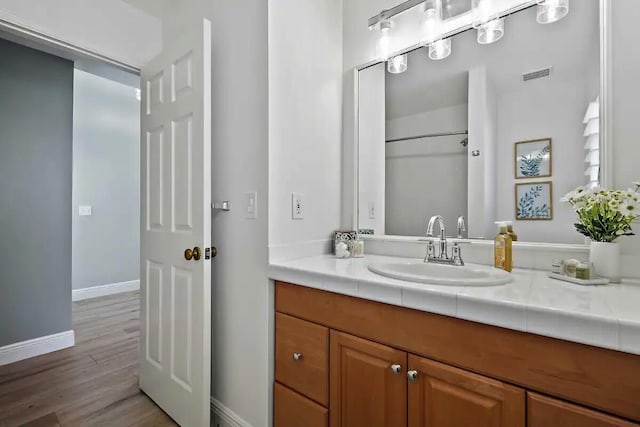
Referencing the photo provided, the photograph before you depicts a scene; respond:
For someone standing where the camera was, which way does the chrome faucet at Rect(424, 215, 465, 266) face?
facing the viewer and to the left of the viewer

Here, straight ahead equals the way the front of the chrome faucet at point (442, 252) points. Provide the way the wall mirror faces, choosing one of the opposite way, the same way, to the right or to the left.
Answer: the same way

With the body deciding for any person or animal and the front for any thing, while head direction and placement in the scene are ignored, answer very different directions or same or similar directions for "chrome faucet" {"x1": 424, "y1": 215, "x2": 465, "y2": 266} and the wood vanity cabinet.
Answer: same or similar directions

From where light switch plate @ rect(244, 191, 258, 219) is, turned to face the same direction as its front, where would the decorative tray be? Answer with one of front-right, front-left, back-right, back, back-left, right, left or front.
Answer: left

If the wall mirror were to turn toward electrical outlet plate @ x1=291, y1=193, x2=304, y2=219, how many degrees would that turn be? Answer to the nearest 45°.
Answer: approximately 45° to its right

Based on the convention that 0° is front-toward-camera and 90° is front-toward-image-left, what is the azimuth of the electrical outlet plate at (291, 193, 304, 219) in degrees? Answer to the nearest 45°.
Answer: approximately 315°

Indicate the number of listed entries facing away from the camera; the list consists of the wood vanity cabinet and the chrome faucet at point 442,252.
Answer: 0
